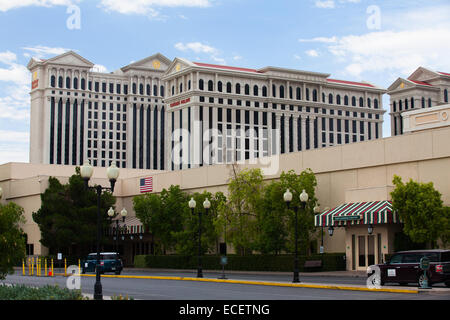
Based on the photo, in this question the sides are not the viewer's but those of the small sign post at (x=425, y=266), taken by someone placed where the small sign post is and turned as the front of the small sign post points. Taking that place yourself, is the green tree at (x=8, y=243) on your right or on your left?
on your right

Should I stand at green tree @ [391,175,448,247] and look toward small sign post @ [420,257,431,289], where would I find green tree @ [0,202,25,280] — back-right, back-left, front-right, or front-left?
front-right

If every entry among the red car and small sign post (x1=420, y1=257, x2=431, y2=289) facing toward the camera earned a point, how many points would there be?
1

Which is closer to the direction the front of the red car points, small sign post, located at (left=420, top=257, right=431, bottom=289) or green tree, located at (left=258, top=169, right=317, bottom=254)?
the green tree

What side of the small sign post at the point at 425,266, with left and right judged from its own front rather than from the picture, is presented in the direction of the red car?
back

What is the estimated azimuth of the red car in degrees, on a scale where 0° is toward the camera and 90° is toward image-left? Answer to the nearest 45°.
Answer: approximately 135°

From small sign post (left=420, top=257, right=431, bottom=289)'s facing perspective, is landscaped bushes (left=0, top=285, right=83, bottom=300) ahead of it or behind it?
ahead

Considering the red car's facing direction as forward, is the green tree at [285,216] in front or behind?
in front

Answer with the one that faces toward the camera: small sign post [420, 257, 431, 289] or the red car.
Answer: the small sign post

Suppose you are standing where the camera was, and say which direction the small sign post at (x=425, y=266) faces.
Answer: facing the viewer
